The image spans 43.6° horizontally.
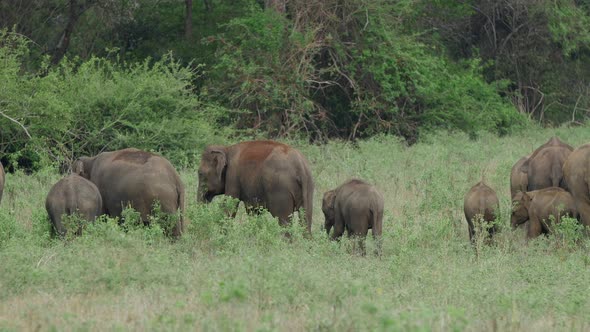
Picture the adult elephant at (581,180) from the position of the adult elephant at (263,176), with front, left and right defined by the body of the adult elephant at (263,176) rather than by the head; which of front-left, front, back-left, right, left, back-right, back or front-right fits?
back

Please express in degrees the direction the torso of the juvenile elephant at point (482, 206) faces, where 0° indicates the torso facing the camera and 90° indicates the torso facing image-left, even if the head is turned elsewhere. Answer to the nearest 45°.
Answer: approximately 180°

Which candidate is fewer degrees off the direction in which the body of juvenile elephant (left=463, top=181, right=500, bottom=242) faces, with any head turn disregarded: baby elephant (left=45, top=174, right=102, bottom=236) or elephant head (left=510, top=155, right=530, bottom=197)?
the elephant head

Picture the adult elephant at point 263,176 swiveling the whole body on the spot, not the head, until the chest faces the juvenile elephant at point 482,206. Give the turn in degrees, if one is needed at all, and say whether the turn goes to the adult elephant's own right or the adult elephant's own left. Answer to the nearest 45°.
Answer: approximately 180°

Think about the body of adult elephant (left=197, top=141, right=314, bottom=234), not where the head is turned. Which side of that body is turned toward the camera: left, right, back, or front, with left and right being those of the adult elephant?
left

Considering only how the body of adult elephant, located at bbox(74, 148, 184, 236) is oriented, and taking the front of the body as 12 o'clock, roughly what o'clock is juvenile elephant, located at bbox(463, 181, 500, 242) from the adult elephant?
The juvenile elephant is roughly at 6 o'clock from the adult elephant.

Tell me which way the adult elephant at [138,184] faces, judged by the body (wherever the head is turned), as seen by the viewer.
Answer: to the viewer's left

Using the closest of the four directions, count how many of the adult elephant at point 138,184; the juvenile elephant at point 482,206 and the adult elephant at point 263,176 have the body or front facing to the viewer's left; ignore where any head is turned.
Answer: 2
